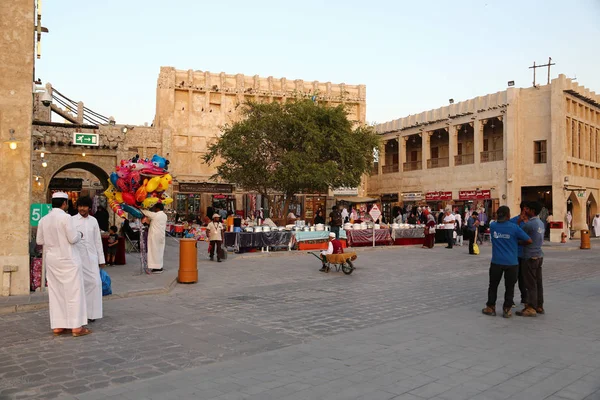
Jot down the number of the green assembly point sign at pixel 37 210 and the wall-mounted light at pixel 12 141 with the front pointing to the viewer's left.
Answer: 0

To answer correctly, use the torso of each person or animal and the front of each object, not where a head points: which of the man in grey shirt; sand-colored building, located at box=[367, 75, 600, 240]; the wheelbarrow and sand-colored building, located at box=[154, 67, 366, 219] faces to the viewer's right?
the wheelbarrow

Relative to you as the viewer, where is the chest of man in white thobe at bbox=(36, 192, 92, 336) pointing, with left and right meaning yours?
facing away from the viewer and to the right of the viewer

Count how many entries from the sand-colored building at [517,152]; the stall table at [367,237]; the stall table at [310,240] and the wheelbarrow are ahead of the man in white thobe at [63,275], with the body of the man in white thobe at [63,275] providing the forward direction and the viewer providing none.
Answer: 4

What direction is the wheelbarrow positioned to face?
to the viewer's right

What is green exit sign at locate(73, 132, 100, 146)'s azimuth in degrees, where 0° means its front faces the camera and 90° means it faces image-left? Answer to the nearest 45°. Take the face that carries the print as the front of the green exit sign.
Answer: approximately 0°

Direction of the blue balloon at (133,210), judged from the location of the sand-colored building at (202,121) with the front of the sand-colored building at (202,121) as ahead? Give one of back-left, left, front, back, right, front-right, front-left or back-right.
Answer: front

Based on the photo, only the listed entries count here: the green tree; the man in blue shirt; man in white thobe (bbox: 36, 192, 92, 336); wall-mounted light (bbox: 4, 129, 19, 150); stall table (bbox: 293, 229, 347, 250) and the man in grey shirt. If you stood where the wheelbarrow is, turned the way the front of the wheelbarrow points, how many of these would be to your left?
2

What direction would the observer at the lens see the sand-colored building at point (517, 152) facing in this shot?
facing the viewer and to the left of the viewer

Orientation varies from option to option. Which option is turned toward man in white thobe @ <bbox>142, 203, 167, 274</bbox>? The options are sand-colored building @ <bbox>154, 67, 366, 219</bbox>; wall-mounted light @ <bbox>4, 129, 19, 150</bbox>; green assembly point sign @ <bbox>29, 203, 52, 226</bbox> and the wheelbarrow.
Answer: the sand-colored building

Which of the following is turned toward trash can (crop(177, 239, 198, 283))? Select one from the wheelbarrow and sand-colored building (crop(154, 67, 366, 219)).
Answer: the sand-colored building

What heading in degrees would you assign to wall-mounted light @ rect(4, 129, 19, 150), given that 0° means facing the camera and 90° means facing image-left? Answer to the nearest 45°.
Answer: approximately 0°

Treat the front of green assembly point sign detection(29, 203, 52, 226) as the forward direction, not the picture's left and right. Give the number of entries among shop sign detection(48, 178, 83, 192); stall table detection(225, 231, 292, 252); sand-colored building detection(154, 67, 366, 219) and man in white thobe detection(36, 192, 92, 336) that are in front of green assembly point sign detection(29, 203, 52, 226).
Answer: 1

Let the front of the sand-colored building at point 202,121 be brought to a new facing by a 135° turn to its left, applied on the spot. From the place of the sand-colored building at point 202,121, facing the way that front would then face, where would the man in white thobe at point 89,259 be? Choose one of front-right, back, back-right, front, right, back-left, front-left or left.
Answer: back-right

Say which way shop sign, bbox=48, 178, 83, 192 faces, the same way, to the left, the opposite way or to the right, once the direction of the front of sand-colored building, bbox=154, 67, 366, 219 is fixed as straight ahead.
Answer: the same way

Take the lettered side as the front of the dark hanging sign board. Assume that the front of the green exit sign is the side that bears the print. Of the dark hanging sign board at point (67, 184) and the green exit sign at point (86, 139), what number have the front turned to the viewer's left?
0

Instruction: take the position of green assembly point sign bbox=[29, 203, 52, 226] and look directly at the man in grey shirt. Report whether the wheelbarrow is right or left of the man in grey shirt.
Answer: left

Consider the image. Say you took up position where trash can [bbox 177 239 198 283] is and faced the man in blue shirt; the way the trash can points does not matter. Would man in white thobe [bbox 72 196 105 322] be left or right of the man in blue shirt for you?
right

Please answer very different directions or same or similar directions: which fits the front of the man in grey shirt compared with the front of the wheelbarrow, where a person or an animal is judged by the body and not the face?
very different directions

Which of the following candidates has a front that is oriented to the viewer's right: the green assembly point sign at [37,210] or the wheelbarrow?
the wheelbarrow

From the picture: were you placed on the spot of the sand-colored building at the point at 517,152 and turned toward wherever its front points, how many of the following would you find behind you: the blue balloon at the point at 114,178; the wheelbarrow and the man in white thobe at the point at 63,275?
0
